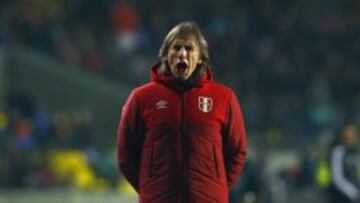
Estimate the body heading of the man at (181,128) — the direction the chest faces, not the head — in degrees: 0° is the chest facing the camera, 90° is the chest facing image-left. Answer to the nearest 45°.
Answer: approximately 0°

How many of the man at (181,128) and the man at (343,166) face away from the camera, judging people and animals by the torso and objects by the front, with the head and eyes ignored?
0
